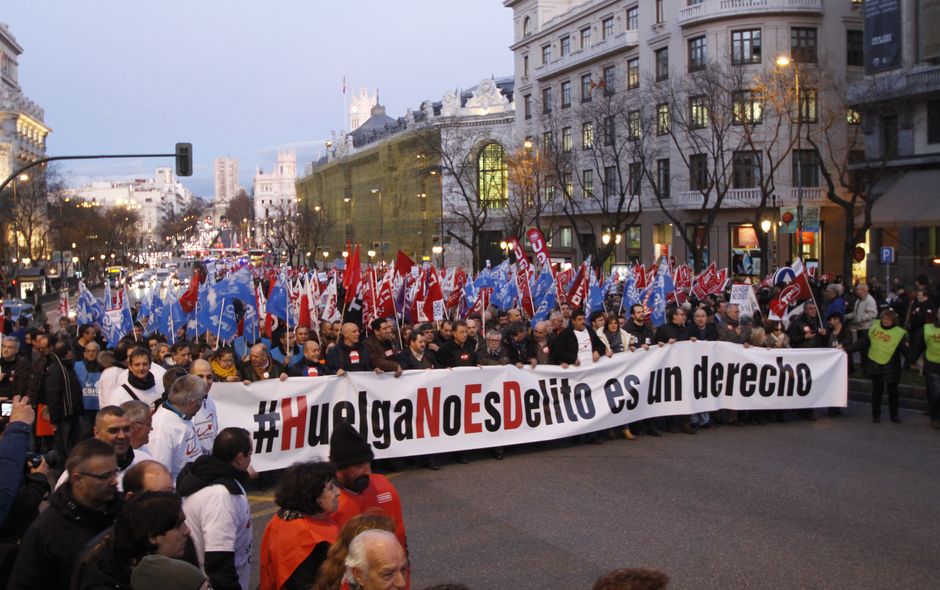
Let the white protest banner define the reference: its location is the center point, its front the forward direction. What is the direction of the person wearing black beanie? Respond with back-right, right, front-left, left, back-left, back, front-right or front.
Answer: front-right

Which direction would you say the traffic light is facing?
away from the camera

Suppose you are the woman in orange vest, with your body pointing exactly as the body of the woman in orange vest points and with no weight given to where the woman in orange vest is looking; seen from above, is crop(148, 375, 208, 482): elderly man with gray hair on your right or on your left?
on your left

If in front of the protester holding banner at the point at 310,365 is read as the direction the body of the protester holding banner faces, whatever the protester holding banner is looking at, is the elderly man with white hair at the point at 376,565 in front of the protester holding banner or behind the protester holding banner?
in front

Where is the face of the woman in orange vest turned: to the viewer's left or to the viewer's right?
to the viewer's right
